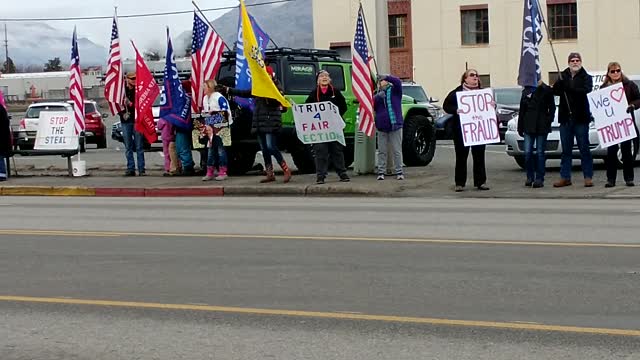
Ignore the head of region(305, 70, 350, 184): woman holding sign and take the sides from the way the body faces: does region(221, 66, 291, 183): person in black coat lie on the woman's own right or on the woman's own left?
on the woman's own right

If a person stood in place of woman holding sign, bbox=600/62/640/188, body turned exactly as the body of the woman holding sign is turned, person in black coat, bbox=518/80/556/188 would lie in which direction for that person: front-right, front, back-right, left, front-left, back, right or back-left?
right

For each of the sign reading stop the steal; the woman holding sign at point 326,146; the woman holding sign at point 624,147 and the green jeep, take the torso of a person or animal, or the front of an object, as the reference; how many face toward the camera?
3

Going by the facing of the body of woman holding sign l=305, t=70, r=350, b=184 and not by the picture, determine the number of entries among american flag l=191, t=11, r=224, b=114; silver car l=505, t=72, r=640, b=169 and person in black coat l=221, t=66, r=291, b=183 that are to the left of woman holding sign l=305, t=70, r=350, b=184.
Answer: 1

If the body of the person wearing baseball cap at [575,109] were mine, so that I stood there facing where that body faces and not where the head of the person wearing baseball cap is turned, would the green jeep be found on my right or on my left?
on my right

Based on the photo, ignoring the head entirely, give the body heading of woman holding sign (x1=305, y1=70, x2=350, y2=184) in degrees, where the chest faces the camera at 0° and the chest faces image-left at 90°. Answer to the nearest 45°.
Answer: approximately 0°

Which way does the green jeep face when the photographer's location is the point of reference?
facing away from the viewer and to the right of the viewer

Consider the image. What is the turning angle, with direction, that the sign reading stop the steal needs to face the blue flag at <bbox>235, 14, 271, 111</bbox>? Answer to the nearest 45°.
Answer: approximately 45° to its left
